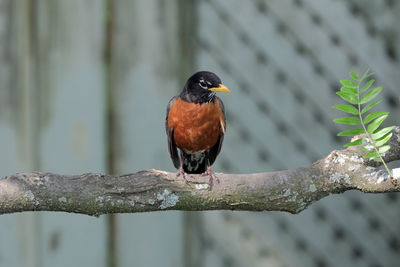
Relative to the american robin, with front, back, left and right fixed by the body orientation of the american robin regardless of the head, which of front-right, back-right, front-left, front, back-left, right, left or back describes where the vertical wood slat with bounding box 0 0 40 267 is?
back-right

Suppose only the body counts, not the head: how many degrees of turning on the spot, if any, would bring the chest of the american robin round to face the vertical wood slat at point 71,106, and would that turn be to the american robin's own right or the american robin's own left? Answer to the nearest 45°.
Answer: approximately 135° to the american robin's own right

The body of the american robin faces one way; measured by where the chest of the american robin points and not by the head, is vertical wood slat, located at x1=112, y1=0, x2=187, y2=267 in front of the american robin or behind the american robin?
behind

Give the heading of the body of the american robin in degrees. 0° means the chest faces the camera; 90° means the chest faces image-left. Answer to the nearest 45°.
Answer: approximately 0°
